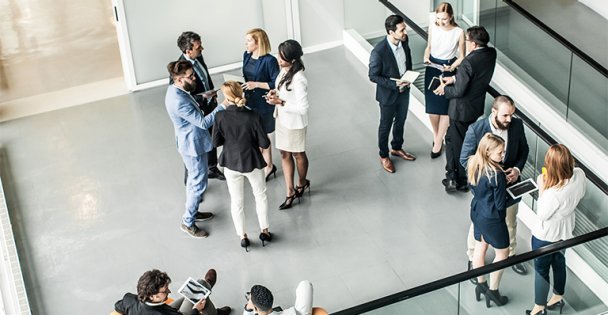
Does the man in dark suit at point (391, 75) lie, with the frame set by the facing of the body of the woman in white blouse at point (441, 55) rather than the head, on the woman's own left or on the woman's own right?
on the woman's own right

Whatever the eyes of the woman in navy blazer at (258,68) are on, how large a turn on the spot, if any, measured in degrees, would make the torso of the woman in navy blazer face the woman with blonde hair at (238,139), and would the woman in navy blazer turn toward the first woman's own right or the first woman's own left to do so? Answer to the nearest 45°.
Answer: approximately 45° to the first woman's own left

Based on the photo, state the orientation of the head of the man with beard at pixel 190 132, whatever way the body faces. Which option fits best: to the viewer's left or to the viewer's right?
to the viewer's right

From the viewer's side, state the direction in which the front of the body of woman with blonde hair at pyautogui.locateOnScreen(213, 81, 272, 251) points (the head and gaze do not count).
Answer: away from the camera

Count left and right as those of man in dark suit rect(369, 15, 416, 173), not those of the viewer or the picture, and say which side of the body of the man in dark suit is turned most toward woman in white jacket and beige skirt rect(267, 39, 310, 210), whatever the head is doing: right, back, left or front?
right

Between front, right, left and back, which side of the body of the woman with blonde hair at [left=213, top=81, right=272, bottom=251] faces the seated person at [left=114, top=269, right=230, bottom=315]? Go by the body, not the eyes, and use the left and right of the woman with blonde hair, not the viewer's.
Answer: back

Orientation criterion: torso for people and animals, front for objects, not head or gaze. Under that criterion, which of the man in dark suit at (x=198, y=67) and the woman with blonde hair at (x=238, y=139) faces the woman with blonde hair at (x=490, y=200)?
the man in dark suit

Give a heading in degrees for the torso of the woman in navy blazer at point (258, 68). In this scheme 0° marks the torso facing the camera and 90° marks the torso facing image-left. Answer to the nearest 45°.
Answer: approximately 45°

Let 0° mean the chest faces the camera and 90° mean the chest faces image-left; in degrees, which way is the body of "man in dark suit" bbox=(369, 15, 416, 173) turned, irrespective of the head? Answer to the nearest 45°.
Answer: approximately 315°

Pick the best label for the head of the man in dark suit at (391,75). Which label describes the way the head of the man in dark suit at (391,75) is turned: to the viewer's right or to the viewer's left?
to the viewer's right

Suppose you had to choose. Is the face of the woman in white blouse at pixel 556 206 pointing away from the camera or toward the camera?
away from the camera

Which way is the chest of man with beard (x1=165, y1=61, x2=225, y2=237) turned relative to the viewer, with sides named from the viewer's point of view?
facing to the right of the viewer

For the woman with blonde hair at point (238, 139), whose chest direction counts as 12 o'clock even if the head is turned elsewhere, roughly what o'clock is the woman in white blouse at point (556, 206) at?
The woman in white blouse is roughly at 4 o'clock from the woman with blonde hair.

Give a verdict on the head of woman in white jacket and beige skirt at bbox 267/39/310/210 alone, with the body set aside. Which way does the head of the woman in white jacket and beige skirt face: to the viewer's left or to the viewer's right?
to the viewer's left
